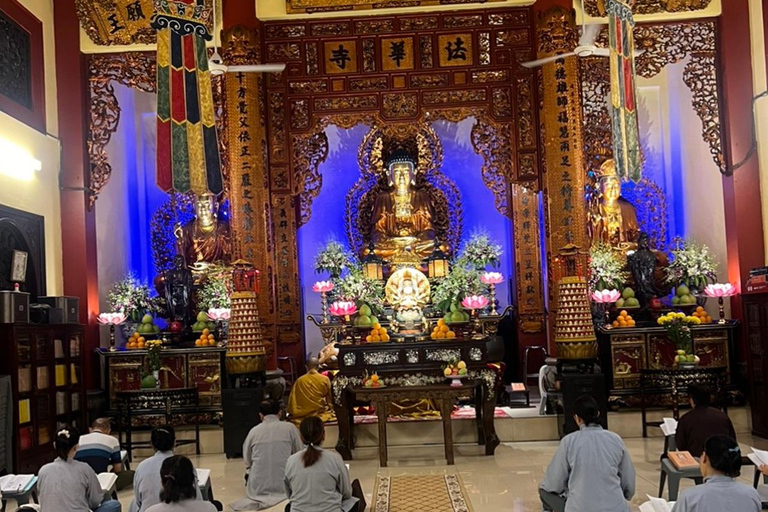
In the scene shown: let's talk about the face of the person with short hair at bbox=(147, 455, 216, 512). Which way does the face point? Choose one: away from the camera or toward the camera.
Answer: away from the camera

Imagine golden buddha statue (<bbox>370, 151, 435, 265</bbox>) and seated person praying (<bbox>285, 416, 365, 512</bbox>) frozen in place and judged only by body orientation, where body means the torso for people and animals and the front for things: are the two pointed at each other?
yes

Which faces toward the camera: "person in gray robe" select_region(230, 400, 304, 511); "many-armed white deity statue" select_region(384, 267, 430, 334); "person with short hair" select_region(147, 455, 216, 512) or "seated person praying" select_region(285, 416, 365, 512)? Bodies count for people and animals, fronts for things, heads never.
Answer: the many-armed white deity statue

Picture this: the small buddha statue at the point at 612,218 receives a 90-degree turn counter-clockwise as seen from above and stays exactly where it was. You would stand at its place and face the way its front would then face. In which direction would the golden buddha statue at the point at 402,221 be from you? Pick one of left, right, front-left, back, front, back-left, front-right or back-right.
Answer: back

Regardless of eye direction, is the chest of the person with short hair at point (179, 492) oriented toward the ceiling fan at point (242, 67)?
yes

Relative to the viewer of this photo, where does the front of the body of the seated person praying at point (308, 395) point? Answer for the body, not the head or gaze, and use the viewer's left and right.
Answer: facing away from the viewer

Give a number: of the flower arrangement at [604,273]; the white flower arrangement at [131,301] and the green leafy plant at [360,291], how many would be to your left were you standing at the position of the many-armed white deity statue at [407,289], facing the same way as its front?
1

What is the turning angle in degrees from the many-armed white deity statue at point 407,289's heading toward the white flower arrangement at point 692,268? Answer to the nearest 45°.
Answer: approximately 90° to its left

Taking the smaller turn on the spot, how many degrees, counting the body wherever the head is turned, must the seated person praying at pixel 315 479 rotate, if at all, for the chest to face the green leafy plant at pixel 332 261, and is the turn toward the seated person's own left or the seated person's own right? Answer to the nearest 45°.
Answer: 0° — they already face it

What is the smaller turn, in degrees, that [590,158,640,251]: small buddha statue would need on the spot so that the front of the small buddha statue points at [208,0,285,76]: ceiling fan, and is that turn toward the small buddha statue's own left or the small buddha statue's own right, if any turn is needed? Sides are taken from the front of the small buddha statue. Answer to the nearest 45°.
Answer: approximately 45° to the small buddha statue's own right

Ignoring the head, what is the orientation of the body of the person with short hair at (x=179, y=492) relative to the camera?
away from the camera

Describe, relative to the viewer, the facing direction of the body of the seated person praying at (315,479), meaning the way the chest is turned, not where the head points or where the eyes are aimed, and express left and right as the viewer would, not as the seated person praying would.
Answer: facing away from the viewer

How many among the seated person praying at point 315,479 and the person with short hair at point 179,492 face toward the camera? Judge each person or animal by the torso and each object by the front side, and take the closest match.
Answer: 0

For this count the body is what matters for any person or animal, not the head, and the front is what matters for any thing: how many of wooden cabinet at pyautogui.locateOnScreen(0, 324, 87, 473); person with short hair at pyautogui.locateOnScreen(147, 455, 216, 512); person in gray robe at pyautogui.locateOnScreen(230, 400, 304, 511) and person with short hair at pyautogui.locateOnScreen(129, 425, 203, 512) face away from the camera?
3

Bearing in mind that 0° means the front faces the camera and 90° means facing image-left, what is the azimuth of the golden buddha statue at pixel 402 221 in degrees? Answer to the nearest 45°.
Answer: approximately 0°
